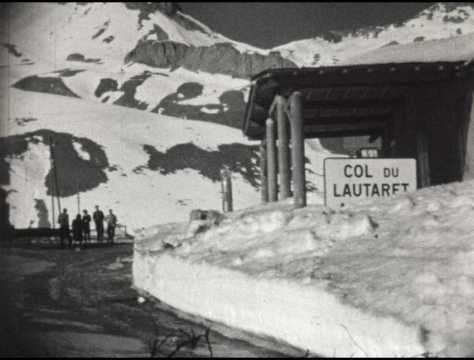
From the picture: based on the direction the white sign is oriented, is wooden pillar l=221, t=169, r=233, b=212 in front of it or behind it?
behind

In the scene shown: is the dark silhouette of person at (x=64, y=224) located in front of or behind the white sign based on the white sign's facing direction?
behind

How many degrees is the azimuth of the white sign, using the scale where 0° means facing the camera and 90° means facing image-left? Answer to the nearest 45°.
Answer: approximately 0°

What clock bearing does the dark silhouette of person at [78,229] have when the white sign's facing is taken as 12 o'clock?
The dark silhouette of person is roughly at 5 o'clock from the white sign.

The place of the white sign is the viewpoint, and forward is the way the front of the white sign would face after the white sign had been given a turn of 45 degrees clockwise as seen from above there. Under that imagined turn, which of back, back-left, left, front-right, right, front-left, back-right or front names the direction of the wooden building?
back-right
